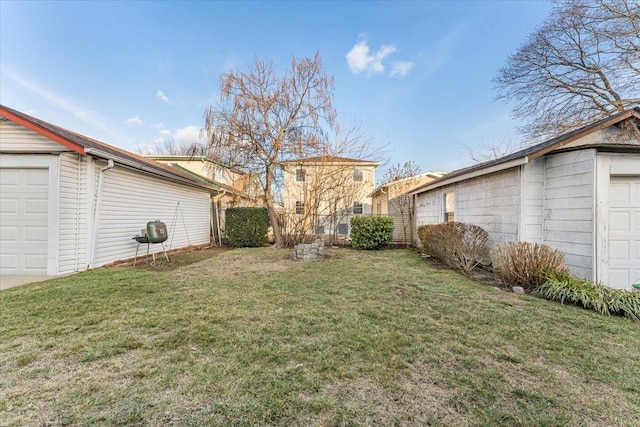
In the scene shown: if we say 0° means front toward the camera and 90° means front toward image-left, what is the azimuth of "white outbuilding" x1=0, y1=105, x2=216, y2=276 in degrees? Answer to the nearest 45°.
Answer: approximately 45°

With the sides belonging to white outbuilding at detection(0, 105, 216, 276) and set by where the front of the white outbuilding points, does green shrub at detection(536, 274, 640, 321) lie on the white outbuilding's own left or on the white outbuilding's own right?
on the white outbuilding's own left

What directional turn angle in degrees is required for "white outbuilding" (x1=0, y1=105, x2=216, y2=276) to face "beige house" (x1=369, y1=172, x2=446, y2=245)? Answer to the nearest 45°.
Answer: approximately 135° to its left

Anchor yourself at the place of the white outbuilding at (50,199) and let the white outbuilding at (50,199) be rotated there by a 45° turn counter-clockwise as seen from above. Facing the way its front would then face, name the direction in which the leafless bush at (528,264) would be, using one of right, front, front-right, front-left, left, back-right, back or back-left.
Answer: front-left

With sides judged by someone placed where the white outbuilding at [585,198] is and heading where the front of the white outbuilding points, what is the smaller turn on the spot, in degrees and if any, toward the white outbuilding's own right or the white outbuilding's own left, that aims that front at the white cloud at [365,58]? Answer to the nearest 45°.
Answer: approximately 180°

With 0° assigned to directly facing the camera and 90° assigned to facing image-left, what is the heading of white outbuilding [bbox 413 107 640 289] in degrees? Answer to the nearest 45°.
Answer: approximately 315°

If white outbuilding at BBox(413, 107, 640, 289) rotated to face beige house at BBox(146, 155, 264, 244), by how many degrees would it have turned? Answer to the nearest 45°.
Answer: approximately 135° to its right

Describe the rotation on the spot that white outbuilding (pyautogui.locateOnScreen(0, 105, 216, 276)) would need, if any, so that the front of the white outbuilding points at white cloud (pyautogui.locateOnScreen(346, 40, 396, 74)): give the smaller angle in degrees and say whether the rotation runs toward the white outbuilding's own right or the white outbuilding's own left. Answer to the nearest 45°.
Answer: approximately 135° to the white outbuilding's own left

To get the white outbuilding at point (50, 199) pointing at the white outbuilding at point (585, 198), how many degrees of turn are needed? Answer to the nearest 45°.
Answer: approximately 90° to its left

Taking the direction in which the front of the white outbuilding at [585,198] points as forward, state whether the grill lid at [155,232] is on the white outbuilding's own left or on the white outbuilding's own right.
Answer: on the white outbuilding's own right

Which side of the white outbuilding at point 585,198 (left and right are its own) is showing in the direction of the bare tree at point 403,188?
back

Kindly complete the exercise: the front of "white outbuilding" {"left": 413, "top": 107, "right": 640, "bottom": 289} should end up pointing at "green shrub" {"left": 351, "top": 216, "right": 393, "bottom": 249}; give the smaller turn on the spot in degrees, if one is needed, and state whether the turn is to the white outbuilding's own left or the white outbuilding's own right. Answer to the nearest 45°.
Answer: approximately 180°
